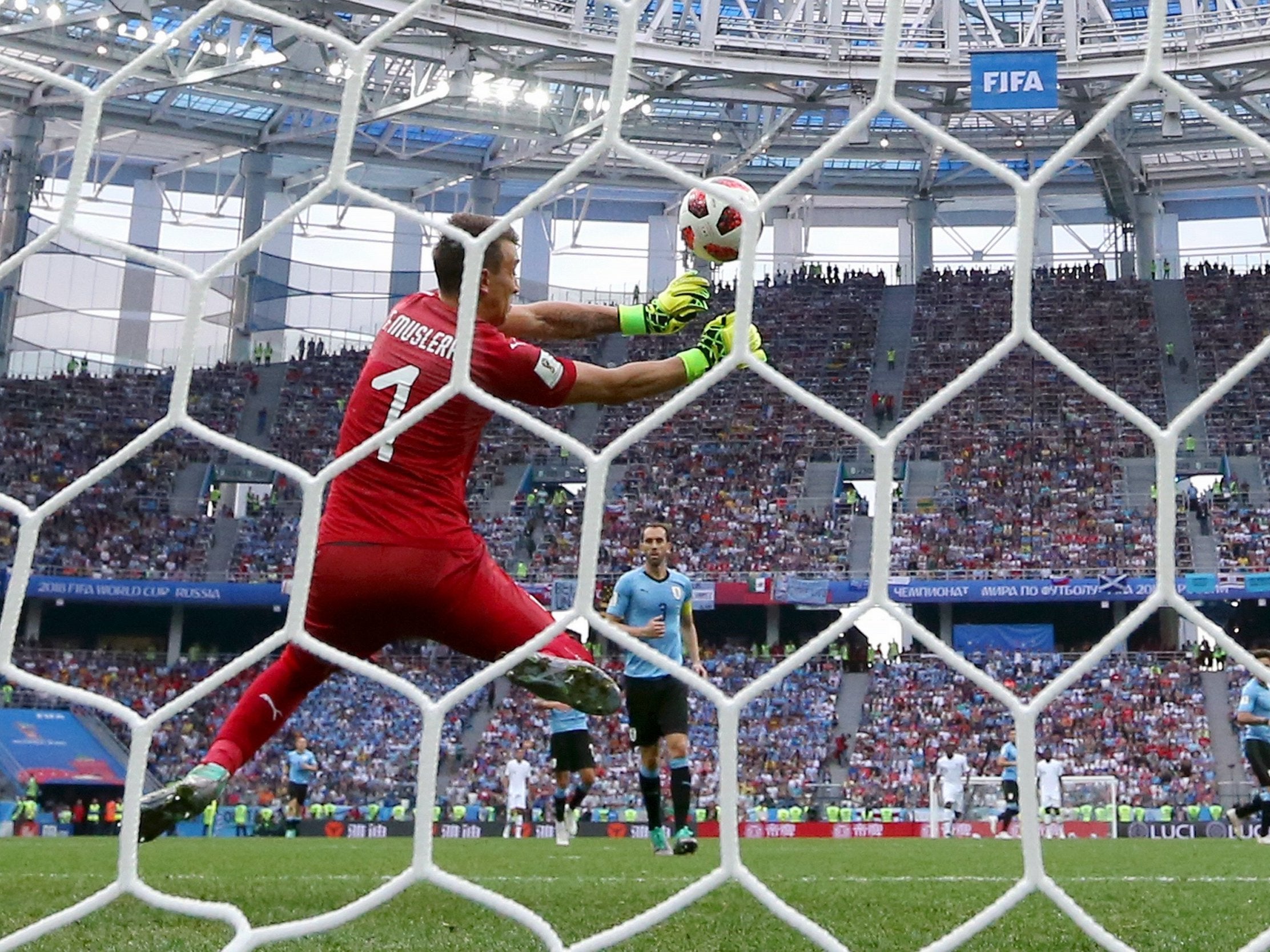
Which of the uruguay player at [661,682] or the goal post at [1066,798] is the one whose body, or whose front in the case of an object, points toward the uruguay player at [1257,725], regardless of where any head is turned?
the goal post

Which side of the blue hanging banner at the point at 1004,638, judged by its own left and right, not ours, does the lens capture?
front

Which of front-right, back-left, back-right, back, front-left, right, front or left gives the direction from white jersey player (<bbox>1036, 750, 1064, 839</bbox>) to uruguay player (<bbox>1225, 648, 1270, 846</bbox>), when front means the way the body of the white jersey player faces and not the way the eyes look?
front

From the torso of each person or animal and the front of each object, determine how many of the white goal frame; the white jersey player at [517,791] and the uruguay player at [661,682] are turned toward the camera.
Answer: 3

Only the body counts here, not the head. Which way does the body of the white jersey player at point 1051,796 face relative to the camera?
toward the camera

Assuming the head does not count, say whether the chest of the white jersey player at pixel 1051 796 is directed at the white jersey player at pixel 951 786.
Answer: no

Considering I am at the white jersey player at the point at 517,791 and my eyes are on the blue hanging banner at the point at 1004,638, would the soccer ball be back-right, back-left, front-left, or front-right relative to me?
back-right

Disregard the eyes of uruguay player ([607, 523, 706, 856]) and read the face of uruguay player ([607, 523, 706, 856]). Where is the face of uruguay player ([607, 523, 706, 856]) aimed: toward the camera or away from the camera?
toward the camera

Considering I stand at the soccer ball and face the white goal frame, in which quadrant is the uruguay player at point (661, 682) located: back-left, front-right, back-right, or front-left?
front-left

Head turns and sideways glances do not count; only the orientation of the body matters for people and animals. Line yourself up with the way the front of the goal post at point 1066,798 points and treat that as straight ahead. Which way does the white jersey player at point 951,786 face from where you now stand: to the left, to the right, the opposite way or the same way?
the same way

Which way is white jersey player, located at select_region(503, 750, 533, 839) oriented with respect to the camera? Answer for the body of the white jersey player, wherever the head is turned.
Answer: toward the camera

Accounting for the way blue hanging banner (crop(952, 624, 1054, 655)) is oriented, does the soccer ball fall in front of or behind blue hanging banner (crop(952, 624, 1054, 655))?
in front

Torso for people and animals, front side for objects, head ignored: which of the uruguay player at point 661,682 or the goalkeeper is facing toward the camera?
the uruguay player

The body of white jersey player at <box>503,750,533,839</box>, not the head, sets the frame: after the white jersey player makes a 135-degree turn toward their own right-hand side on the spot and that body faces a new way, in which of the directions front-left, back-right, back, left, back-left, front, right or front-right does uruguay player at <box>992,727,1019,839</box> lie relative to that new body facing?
back

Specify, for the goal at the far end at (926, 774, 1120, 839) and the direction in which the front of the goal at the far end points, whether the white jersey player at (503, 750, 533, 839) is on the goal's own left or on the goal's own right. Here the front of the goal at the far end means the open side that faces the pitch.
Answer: on the goal's own right

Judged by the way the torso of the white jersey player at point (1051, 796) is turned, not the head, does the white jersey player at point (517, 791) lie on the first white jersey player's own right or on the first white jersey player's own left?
on the first white jersey player's own right

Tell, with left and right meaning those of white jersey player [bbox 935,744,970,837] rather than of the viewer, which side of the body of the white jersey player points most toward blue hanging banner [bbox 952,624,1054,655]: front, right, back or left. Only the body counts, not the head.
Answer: back

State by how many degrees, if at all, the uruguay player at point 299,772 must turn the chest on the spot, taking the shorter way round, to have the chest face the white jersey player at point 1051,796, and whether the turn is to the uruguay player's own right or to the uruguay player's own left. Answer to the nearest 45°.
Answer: approximately 90° to the uruguay player's own left

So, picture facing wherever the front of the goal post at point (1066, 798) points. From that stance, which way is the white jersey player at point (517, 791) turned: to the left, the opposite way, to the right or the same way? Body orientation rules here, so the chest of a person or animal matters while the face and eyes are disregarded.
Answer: the same way

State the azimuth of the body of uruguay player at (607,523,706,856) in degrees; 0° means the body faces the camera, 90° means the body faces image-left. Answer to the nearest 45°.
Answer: approximately 0°

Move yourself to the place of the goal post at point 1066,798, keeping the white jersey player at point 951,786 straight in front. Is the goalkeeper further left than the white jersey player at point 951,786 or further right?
left
